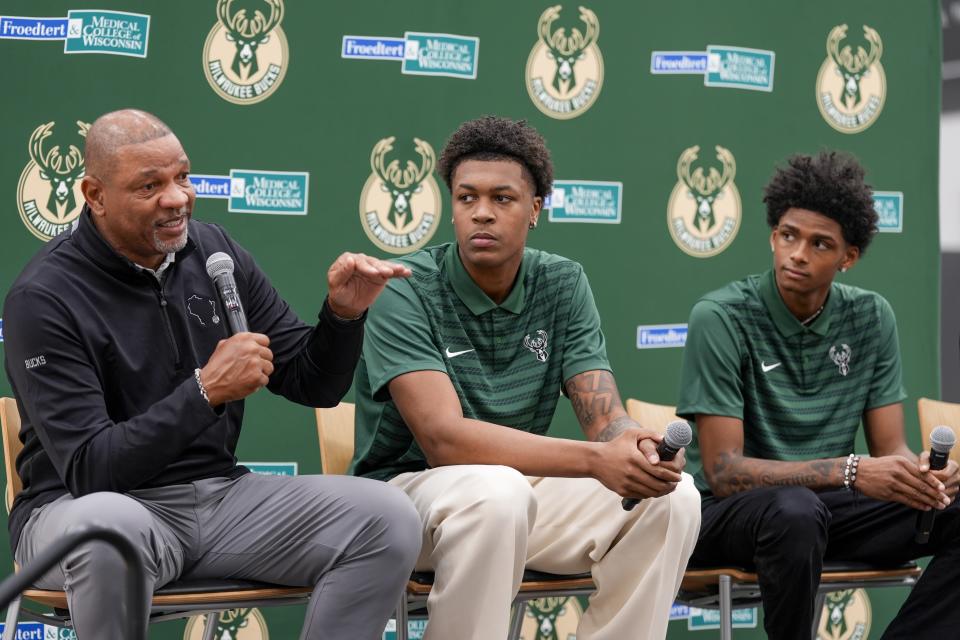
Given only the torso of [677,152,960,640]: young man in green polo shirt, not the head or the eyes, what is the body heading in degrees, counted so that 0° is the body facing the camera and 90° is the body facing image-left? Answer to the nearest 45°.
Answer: approximately 315°

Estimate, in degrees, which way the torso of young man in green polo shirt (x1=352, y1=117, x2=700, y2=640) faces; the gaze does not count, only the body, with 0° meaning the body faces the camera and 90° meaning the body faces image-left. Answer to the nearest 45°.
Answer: approximately 315°

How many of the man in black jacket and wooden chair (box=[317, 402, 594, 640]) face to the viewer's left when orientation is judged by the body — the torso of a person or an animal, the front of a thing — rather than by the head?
0

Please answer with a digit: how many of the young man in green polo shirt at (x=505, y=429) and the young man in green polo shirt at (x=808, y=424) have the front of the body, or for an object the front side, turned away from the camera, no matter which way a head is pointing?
0

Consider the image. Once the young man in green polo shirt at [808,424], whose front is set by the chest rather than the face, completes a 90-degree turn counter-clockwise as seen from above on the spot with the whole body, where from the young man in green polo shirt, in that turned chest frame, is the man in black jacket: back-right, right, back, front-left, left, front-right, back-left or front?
back

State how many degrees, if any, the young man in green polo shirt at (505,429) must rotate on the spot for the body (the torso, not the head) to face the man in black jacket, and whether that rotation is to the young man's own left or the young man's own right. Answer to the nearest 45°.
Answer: approximately 90° to the young man's own right
